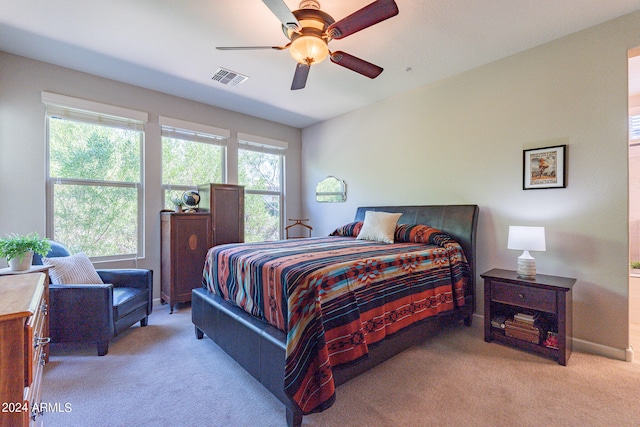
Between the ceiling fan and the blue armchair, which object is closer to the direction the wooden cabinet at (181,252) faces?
the ceiling fan

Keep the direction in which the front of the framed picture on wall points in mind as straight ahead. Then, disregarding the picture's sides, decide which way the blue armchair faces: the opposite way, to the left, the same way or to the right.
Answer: the opposite way

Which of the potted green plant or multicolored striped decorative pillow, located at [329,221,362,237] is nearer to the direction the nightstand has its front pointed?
the potted green plant

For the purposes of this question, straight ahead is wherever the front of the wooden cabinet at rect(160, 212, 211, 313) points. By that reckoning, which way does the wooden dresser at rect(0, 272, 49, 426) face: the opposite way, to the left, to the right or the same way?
to the left

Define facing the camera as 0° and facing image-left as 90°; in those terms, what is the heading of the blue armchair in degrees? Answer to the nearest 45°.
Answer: approximately 315°

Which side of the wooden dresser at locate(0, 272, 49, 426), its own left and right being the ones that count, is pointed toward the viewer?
right

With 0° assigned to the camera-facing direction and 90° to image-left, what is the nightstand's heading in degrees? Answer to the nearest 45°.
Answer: approximately 45°

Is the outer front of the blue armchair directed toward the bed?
yes

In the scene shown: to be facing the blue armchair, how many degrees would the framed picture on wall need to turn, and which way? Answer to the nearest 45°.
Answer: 0° — it already faces it

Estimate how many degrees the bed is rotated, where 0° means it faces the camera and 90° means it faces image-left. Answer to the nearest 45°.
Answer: approximately 45°
